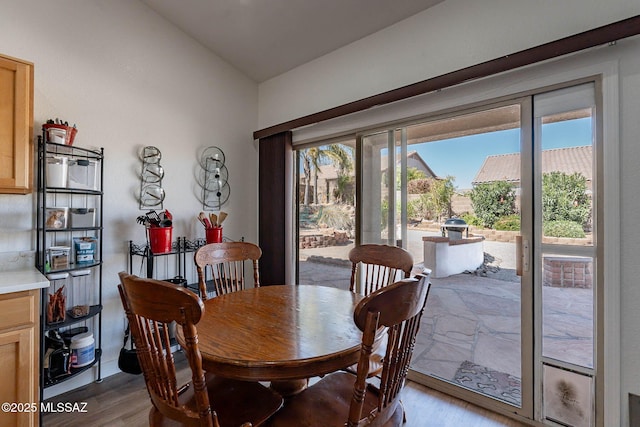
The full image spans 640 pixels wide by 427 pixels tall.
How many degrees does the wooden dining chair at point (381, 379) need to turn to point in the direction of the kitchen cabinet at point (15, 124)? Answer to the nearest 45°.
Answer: approximately 45° to its left

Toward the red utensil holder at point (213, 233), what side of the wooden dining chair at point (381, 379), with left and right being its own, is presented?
front

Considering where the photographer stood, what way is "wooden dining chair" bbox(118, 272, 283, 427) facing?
facing away from the viewer and to the right of the viewer

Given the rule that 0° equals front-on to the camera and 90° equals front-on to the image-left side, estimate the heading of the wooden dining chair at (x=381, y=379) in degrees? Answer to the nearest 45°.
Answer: approximately 135°

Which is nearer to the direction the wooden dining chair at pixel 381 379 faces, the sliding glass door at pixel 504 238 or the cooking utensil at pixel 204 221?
the cooking utensil

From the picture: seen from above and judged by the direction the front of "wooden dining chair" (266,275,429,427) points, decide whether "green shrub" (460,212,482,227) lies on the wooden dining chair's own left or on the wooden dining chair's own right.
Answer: on the wooden dining chair's own right

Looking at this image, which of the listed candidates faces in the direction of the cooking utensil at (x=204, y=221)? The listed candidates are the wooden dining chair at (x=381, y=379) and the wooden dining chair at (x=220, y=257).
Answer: the wooden dining chair at (x=381, y=379)

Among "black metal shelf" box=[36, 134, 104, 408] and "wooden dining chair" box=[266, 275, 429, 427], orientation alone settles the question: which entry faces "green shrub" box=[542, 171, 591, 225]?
the black metal shelf

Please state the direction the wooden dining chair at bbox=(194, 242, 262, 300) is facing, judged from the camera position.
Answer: facing the viewer and to the right of the viewer

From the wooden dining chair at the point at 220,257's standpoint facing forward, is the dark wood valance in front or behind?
in front
